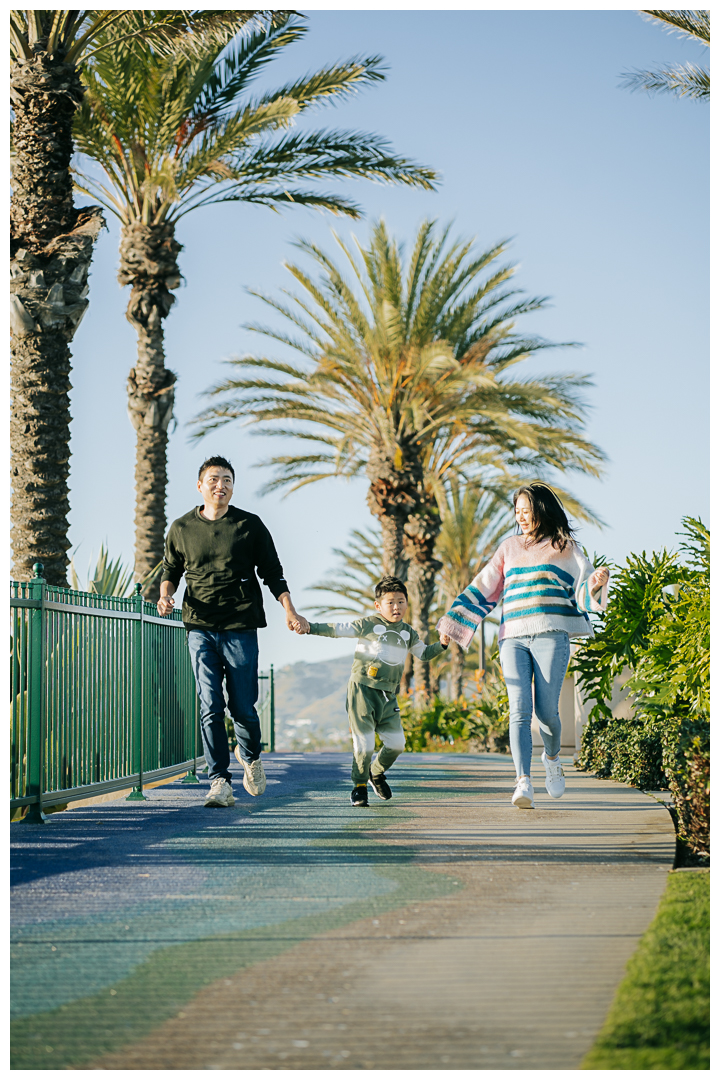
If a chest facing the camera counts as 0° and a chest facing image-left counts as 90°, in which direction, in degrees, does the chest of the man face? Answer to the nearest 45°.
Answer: approximately 0°

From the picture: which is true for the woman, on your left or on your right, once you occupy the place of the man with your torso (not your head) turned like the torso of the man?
on your left

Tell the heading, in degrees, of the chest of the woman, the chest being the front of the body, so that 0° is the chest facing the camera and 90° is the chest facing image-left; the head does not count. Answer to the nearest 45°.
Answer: approximately 0°

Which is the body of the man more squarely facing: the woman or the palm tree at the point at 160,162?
the woman

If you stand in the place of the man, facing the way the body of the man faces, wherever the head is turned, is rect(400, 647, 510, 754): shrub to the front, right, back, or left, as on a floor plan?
back
